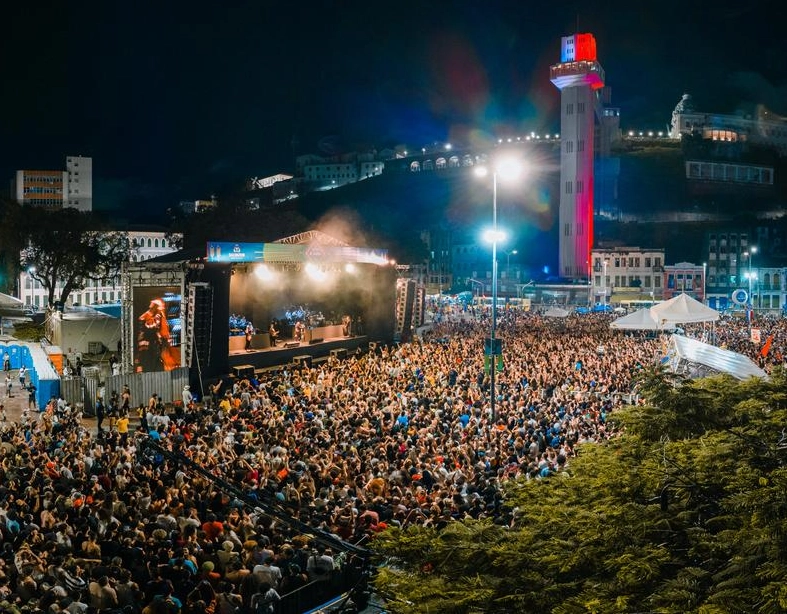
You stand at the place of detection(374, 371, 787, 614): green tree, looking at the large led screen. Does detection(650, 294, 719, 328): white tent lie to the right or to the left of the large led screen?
right

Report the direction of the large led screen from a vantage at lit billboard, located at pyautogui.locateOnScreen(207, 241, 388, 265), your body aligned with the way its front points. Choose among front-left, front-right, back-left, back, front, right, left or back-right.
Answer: right

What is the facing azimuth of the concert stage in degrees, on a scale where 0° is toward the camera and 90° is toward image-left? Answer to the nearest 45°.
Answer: approximately 315°
